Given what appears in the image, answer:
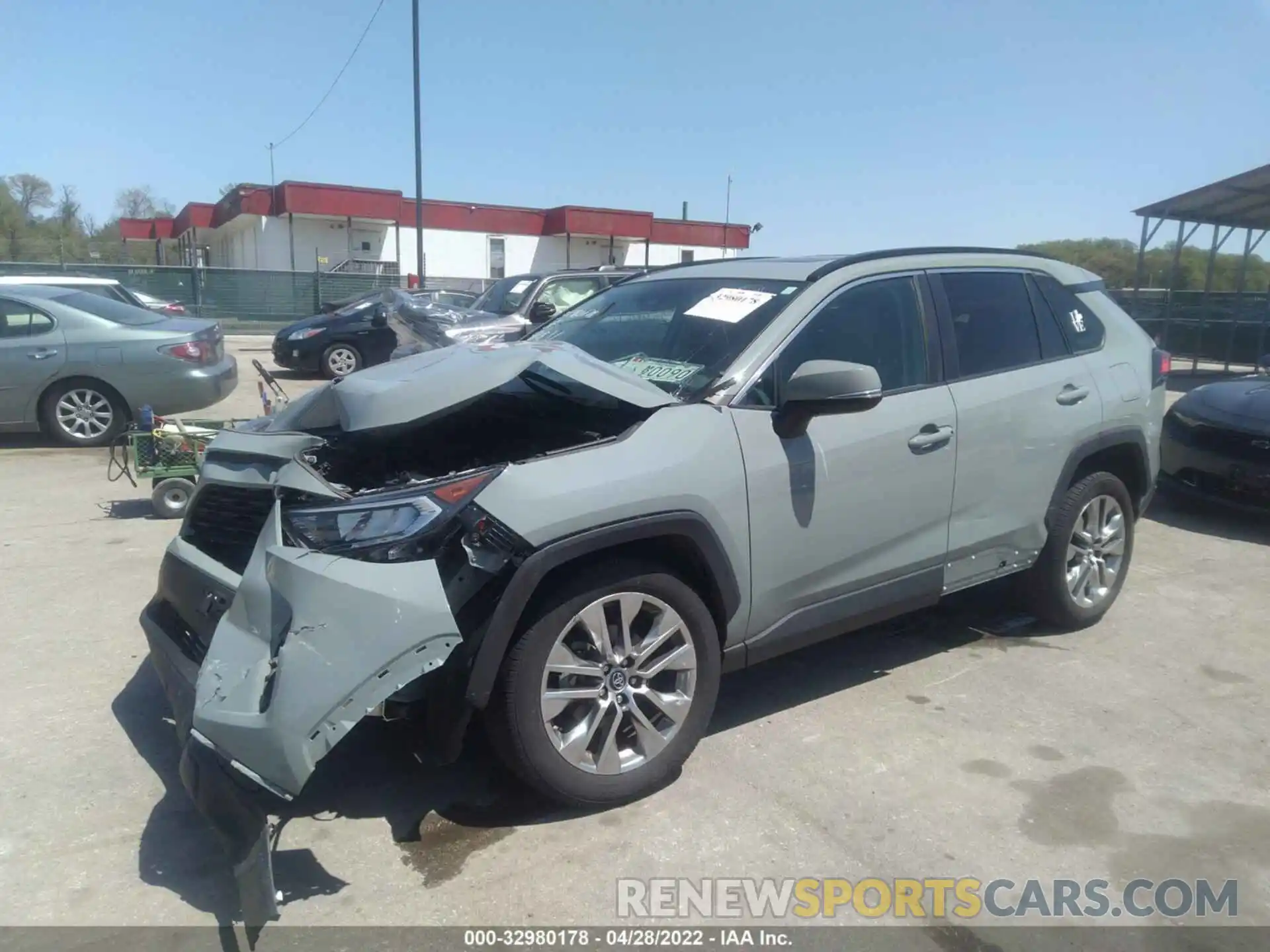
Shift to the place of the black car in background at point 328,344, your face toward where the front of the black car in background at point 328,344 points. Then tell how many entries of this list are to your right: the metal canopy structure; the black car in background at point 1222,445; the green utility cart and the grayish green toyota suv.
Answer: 0

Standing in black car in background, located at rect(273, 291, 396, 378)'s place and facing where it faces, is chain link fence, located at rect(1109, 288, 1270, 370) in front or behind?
behind

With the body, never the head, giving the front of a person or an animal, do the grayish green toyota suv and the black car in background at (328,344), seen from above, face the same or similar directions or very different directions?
same or similar directions

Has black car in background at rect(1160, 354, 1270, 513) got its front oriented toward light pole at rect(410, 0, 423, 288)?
no

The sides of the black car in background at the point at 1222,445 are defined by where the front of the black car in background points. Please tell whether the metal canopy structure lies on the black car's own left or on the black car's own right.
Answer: on the black car's own right

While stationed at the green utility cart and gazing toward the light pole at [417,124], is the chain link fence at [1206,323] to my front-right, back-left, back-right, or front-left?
front-right

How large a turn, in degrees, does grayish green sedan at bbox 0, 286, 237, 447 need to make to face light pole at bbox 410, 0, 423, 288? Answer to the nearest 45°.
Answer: approximately 135° to its right

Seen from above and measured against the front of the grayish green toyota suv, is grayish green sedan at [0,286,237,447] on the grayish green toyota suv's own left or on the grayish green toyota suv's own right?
on the grayish green toyota suv's own right

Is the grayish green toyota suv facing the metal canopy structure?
no

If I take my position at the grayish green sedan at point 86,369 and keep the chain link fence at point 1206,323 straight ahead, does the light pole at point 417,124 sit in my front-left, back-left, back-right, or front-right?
front-left

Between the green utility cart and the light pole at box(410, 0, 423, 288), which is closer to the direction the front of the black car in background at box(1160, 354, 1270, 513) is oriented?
the green utility cart

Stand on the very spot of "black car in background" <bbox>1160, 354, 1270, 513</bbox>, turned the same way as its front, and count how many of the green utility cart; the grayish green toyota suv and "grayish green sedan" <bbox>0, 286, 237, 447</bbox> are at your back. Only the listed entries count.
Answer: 0

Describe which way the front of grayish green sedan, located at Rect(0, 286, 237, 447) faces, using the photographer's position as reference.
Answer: facing to the left of the viewer

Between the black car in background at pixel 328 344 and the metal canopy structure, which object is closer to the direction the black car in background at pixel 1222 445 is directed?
the black car in background

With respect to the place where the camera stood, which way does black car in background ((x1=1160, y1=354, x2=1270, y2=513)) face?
facing the viewer and to the left of the viewer

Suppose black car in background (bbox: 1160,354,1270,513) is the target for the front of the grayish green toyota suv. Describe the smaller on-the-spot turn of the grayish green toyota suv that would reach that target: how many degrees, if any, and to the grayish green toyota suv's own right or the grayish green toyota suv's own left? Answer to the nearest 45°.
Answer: approximately 180°

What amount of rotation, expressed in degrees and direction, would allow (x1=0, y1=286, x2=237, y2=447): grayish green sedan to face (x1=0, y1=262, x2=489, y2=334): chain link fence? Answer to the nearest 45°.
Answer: approximately 90° to its right
